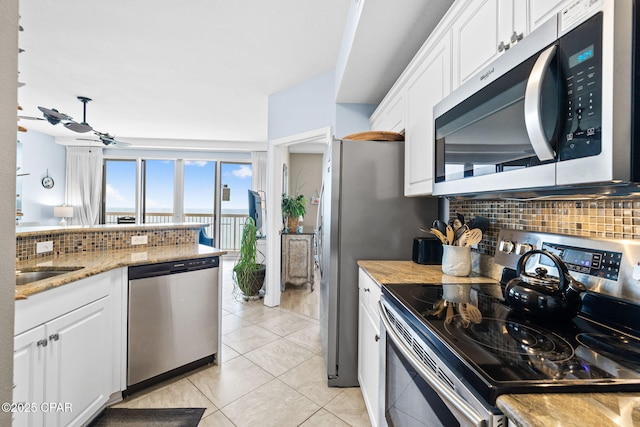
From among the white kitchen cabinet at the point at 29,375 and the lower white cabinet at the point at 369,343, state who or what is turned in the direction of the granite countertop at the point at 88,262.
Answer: the lower white cabinet

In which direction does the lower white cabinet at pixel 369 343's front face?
to the viewer's left

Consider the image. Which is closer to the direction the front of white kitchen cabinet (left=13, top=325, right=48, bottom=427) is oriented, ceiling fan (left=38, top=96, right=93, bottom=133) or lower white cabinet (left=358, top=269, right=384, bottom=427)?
the lower white cabinet

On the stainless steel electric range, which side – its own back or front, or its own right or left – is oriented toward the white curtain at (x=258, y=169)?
right

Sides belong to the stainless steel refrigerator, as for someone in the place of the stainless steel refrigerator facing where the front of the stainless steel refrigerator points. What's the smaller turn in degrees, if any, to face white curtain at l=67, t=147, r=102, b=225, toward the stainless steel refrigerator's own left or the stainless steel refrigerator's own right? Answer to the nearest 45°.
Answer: approximately 45° to the stainless steel refrigerator's own right

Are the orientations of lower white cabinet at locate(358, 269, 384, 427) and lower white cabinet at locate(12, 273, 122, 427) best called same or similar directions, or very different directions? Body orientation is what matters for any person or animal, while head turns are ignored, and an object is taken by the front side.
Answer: very different directions

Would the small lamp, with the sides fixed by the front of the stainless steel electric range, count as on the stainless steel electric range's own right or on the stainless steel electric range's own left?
on the stainless steel electric range's own right

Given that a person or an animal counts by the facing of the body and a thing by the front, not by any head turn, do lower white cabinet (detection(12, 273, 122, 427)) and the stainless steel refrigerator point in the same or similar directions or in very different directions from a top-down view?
very different directions

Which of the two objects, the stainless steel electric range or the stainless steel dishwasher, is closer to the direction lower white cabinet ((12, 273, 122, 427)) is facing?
the stainless steel electric range

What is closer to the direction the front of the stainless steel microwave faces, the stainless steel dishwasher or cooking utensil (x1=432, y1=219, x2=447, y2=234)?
the stainless steel dishwasher

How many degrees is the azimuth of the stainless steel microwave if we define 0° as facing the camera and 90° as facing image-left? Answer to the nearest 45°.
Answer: approximately 45°

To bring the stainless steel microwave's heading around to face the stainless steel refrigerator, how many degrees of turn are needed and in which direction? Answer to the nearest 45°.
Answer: approximately 90° to its right

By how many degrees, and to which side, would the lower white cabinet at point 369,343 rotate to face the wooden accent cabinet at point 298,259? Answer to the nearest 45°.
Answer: approximately 45° to its right

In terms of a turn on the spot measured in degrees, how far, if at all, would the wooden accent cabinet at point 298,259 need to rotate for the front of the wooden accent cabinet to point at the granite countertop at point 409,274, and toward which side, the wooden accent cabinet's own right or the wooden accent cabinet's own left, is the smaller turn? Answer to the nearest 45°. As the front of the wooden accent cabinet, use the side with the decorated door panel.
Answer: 0° — it already faces it

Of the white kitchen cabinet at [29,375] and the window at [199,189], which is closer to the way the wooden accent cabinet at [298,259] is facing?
the white kitchen cabinet
